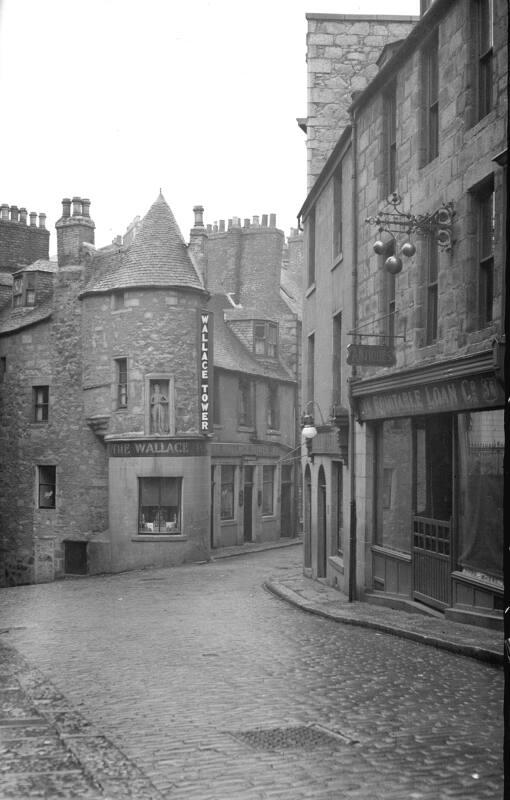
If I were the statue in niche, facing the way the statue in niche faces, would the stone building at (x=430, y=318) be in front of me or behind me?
in front

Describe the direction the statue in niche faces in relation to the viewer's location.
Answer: facing the viewer
